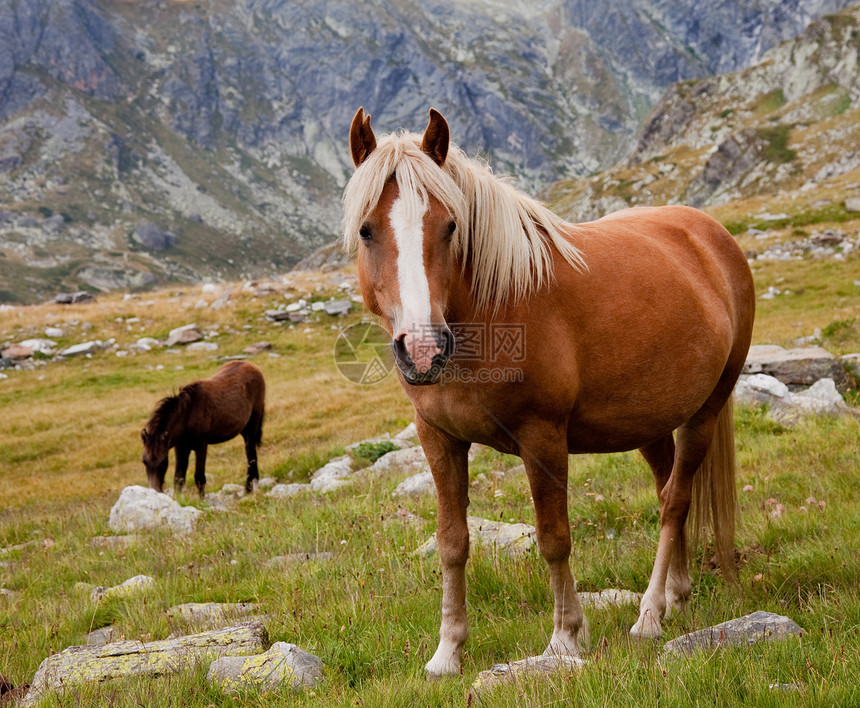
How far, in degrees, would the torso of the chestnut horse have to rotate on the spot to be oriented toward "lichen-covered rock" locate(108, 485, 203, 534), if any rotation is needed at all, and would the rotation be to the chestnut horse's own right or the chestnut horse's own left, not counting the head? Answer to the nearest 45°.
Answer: approximately 90° to the chestnut horse's own right

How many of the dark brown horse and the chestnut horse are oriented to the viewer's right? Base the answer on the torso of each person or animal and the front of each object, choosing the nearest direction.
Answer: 0

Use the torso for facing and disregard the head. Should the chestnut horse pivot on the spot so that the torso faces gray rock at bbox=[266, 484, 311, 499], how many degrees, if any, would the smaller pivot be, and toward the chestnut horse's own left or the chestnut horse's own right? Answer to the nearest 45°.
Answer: approximately 90° to the chestnut horse's own right

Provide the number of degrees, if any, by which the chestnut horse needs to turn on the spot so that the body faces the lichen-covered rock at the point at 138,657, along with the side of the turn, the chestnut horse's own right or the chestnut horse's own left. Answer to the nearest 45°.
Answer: approximately 45° to the chestnut horse's own right

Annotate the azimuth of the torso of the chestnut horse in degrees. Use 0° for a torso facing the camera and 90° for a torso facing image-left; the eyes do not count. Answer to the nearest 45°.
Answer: approximately 45°

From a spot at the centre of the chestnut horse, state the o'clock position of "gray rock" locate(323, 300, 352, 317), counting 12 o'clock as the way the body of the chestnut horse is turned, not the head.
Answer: The gray rock is roughly at 4 o'clock from the chestnut horse.

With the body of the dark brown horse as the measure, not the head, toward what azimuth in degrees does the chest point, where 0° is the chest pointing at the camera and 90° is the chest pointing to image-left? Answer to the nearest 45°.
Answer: approximately 45°

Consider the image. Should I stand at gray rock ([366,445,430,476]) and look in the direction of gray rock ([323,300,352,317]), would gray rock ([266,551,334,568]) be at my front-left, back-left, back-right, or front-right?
back-left

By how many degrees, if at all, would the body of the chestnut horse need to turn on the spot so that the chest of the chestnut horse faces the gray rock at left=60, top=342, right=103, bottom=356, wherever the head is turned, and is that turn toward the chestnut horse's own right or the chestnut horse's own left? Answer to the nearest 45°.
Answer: approximately 90° to the chestnut horse's own right

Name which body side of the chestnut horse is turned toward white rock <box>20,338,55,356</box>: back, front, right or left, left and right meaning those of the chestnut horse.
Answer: right
